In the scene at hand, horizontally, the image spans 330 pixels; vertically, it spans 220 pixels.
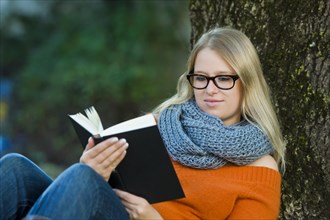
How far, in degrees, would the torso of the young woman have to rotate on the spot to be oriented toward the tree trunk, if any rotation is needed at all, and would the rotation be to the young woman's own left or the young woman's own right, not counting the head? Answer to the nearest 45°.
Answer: approximately 180°

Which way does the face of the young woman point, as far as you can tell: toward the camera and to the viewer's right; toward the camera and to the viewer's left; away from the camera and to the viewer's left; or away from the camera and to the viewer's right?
toward the camera and to the viewer's left

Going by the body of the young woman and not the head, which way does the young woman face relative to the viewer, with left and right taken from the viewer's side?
facing the viewer and to the left of the viewer
